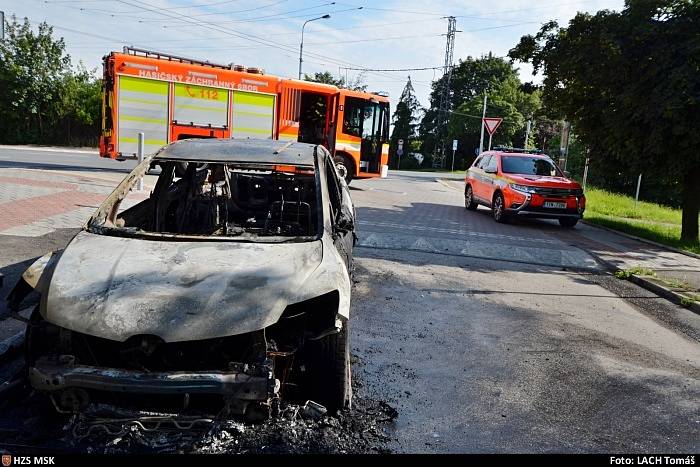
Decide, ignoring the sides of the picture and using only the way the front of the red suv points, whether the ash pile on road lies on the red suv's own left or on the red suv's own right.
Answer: on the red suv's own right

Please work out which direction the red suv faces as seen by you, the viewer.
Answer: facing the viewer and to the right of the viewer

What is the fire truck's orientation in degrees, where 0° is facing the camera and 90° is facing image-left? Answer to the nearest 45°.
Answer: approximately 270°

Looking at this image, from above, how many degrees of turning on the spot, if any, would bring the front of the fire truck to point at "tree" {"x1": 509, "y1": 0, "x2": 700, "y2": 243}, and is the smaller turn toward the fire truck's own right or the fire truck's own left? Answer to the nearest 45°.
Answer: approximately 45° to the fire truck's own right

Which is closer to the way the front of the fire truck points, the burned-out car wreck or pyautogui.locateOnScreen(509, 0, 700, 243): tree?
the tree

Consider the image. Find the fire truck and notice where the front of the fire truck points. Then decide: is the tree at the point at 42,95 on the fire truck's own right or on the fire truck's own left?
on the fire truck's own left

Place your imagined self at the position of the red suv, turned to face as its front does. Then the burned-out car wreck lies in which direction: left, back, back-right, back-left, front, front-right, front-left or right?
front-right

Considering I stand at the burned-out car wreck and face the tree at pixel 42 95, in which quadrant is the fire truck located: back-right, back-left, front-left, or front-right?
front-right

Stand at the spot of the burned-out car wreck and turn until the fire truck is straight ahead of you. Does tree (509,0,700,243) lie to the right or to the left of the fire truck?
right

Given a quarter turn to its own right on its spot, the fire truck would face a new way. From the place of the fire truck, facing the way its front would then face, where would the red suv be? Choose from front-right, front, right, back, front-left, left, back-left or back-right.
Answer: front-left
